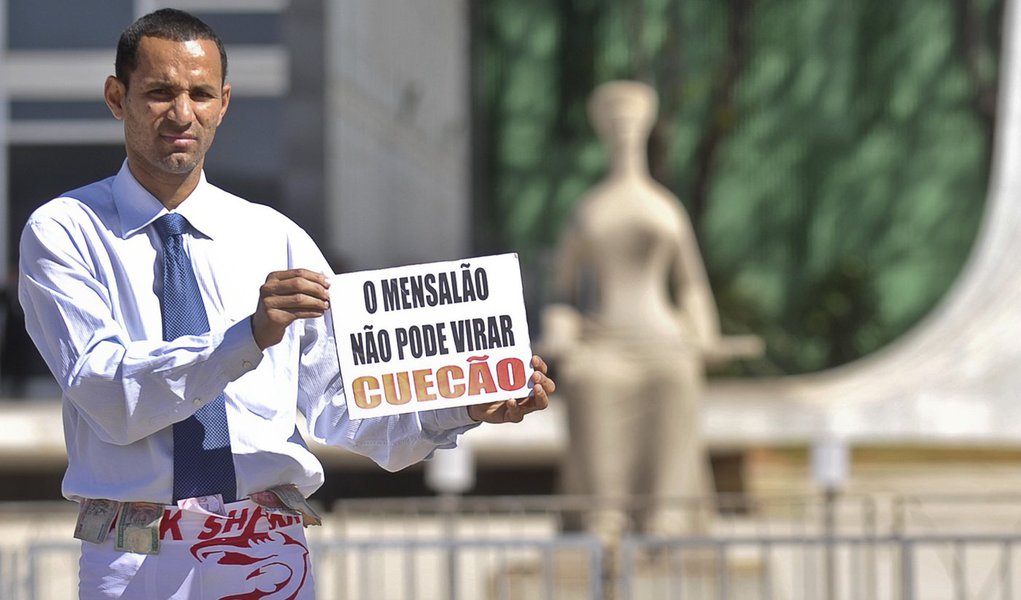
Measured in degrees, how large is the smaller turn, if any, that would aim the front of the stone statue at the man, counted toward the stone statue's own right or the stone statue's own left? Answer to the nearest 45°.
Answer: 0° — it already faces them

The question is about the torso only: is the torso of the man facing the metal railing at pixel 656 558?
no

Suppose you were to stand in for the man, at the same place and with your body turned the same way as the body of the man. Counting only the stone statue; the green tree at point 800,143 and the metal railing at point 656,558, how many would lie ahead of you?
0

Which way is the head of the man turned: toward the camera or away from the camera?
toward the camera

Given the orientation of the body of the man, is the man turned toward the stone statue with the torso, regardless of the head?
no

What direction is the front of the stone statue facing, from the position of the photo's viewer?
facing the viewer

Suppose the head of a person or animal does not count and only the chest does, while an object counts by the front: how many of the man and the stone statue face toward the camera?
2

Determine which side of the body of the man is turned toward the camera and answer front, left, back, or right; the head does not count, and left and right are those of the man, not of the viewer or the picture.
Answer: front

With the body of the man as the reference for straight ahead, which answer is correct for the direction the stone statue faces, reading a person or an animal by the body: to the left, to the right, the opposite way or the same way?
the same way

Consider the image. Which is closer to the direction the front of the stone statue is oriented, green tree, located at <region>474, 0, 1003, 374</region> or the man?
the man

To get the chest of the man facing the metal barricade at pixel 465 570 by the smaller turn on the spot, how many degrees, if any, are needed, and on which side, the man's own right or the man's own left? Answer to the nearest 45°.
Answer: approximately 180°

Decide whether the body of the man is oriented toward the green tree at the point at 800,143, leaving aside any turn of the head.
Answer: no
